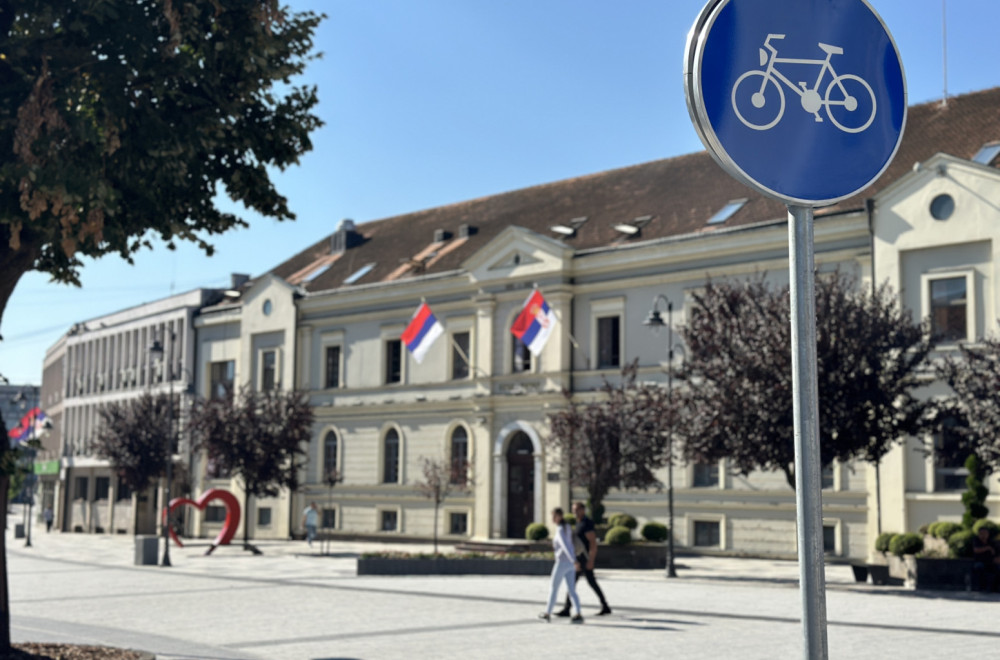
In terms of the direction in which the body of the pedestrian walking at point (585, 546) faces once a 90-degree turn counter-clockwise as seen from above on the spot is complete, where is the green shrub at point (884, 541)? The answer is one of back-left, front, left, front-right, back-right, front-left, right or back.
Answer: back-left

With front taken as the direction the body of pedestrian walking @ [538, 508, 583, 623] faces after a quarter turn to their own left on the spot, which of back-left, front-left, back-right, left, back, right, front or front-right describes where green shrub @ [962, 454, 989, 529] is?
back-left

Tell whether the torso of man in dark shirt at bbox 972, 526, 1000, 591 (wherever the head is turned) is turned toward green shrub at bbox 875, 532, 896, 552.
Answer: no

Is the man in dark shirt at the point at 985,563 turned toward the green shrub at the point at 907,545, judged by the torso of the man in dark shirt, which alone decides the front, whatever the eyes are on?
no

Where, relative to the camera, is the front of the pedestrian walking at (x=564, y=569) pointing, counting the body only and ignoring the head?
to the viewer's left

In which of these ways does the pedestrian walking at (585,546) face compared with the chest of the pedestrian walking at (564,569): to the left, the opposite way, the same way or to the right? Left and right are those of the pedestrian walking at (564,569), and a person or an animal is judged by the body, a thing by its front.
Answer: the same way

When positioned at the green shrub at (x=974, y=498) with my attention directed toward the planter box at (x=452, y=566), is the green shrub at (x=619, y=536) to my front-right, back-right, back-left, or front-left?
front-right

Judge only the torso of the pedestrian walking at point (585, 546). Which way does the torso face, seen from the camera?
to the viewer's left

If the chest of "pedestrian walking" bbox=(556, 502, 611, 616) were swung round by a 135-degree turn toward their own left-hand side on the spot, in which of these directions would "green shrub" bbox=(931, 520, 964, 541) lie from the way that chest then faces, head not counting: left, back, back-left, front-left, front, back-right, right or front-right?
left

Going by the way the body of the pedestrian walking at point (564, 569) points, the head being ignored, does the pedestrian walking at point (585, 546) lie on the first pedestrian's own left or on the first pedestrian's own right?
on the first pedestrian's own right

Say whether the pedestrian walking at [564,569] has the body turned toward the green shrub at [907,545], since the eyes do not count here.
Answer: no
